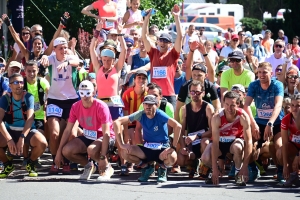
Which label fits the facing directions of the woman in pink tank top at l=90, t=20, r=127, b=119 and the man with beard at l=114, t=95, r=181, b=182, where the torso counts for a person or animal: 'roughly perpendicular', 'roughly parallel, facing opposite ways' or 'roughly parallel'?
roughly parallel

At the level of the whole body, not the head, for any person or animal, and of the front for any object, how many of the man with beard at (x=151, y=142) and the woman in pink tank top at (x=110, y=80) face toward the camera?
2

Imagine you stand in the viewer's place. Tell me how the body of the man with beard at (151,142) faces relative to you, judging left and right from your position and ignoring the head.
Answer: facing the viewer

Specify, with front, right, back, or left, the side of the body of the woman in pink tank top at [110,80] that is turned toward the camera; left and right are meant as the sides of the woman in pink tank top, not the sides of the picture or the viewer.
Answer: front

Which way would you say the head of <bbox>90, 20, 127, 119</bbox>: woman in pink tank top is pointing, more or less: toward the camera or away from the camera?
toward the camera
